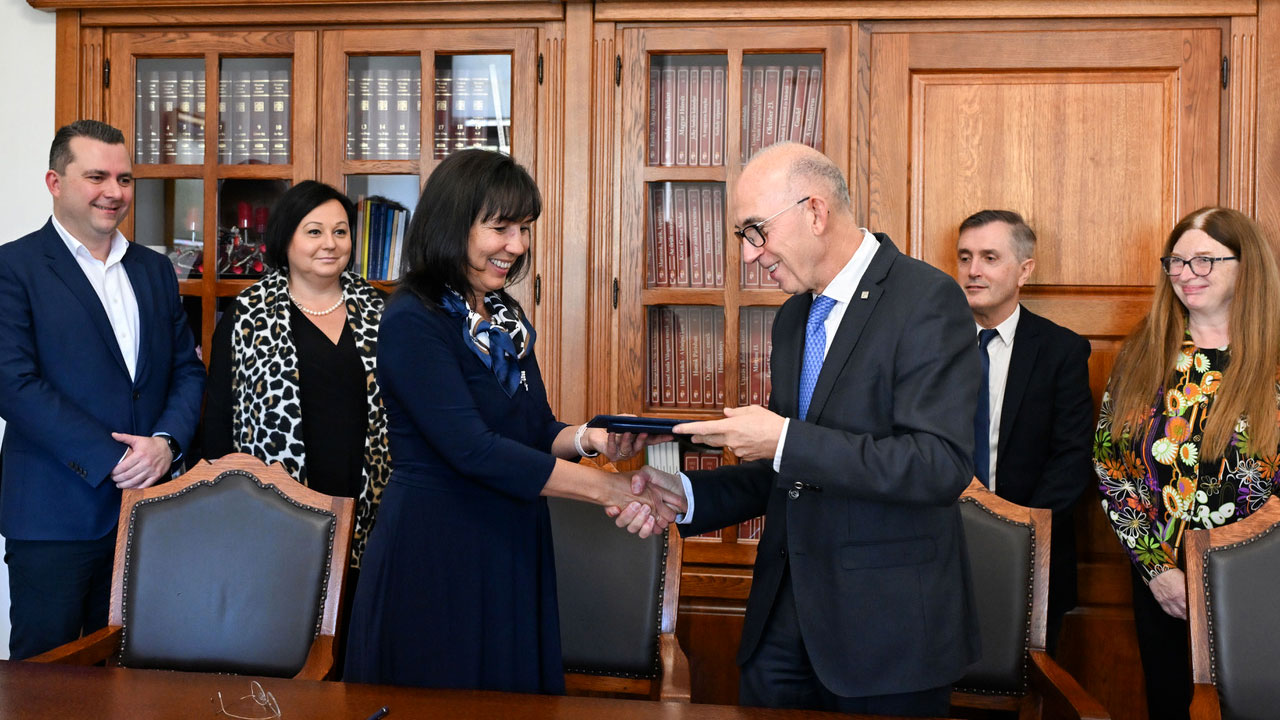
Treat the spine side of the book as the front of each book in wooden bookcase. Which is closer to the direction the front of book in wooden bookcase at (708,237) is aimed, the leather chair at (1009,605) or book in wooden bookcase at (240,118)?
the leather chair
